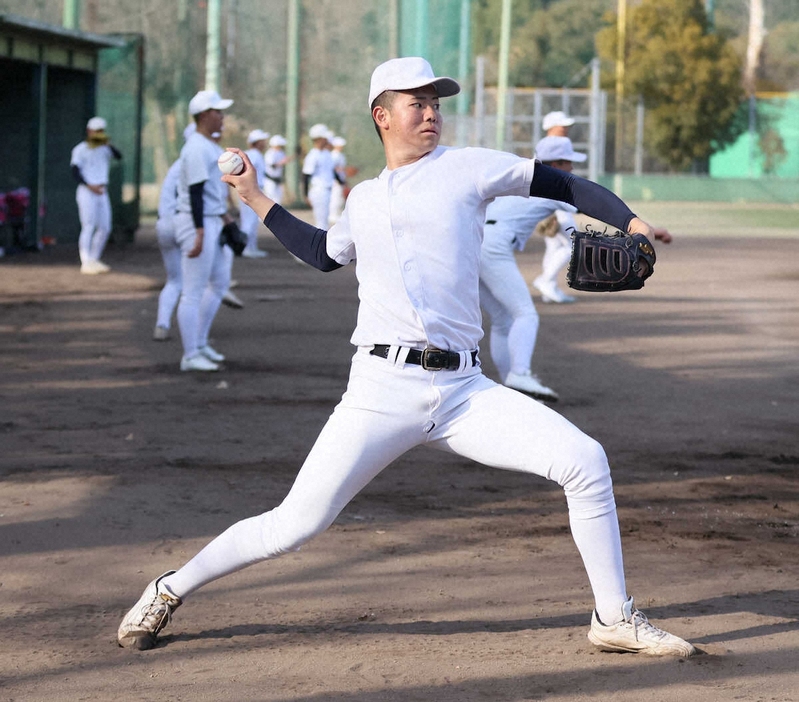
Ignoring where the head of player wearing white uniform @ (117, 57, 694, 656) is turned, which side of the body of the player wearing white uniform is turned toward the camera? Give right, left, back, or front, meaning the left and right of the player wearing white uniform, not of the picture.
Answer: front

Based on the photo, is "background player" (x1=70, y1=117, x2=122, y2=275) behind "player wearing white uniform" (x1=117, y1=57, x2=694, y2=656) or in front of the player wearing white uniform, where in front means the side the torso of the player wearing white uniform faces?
behind

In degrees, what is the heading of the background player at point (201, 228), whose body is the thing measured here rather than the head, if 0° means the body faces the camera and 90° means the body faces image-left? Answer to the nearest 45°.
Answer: approximately 270°

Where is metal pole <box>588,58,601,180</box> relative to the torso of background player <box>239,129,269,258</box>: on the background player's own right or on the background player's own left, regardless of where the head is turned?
on the background player's own left

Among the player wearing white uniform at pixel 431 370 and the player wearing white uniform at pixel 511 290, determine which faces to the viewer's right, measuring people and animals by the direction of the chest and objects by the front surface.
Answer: the player wearing white uniform at pixel 511 290

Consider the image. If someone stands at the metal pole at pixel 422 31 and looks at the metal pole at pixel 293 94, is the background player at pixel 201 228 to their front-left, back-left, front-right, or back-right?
front-left

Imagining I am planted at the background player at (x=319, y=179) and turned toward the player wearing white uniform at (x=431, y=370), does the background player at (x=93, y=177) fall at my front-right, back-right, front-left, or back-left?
front-right

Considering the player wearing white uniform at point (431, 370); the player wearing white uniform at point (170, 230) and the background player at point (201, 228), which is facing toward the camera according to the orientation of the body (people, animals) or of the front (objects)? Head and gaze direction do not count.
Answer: the player wearing white uniform at point (431, 370)

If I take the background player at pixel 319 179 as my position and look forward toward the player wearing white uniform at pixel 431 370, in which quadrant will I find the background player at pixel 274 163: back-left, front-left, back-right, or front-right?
back-right

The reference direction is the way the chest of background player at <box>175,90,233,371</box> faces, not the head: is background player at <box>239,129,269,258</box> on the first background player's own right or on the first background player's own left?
on the first background player's own left

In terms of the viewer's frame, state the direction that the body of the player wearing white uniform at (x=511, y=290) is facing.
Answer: to the viewer's right
